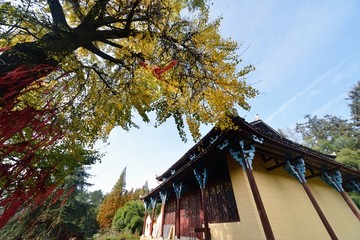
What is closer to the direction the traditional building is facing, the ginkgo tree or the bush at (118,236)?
the ginkgo tree

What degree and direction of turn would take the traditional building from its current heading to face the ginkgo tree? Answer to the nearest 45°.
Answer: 0° — it already faces it

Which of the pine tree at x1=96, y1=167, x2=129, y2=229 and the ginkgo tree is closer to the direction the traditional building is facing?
the ginkgo tree

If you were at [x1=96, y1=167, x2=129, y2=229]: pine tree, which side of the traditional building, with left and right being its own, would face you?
right

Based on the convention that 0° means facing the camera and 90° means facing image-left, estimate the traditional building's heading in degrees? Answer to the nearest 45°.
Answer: approximately 45°

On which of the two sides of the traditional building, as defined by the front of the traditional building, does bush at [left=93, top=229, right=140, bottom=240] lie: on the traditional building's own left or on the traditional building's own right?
on the traditional building's own right
